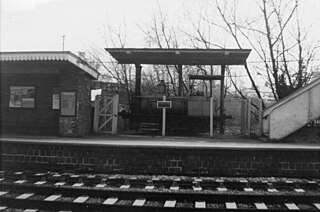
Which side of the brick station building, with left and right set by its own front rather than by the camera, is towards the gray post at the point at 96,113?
left

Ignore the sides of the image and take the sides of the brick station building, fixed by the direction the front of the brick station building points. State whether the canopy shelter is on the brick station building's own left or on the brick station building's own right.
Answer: on the brick station building's own left

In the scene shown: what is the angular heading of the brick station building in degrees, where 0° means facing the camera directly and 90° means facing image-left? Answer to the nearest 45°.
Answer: approximately 0°

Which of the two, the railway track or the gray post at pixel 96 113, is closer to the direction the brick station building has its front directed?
the railway track

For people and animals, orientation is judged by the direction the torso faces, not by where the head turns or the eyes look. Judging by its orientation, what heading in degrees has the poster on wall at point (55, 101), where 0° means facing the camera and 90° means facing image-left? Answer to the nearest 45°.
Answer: approximately 0°

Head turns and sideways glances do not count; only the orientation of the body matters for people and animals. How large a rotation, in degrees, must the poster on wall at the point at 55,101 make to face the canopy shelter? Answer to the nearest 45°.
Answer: approximately 90° to its left
